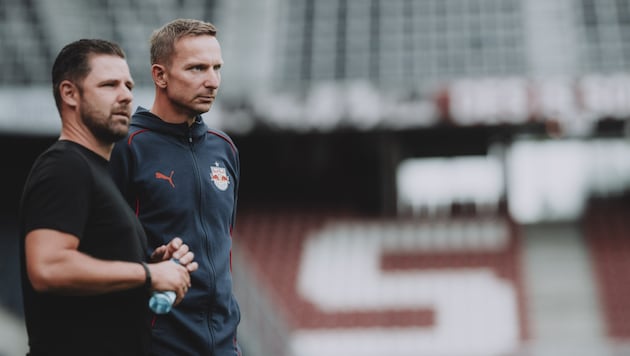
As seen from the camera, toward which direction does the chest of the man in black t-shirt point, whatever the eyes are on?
to the viewer's right
